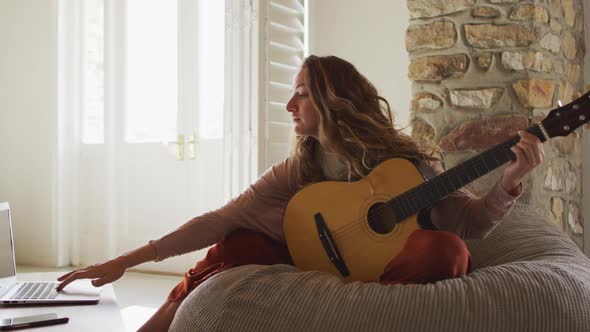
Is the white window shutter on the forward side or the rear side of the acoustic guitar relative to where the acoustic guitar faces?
on the rear side

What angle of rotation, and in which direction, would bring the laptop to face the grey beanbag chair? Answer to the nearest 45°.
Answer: approximately 45° to its right

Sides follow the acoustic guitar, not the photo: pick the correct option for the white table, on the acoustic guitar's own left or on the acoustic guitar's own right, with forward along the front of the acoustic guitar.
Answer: on the acoustic guitar's own right

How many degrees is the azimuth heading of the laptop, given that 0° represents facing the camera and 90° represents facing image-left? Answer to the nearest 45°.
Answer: approximately 270°

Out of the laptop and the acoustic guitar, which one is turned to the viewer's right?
the laptop

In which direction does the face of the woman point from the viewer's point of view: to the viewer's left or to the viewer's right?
to the viewer's left

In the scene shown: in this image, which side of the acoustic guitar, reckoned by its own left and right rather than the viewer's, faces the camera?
front

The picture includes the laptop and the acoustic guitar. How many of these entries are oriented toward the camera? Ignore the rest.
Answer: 1

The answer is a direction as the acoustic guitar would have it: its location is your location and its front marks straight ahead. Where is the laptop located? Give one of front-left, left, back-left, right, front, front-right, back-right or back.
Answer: right
